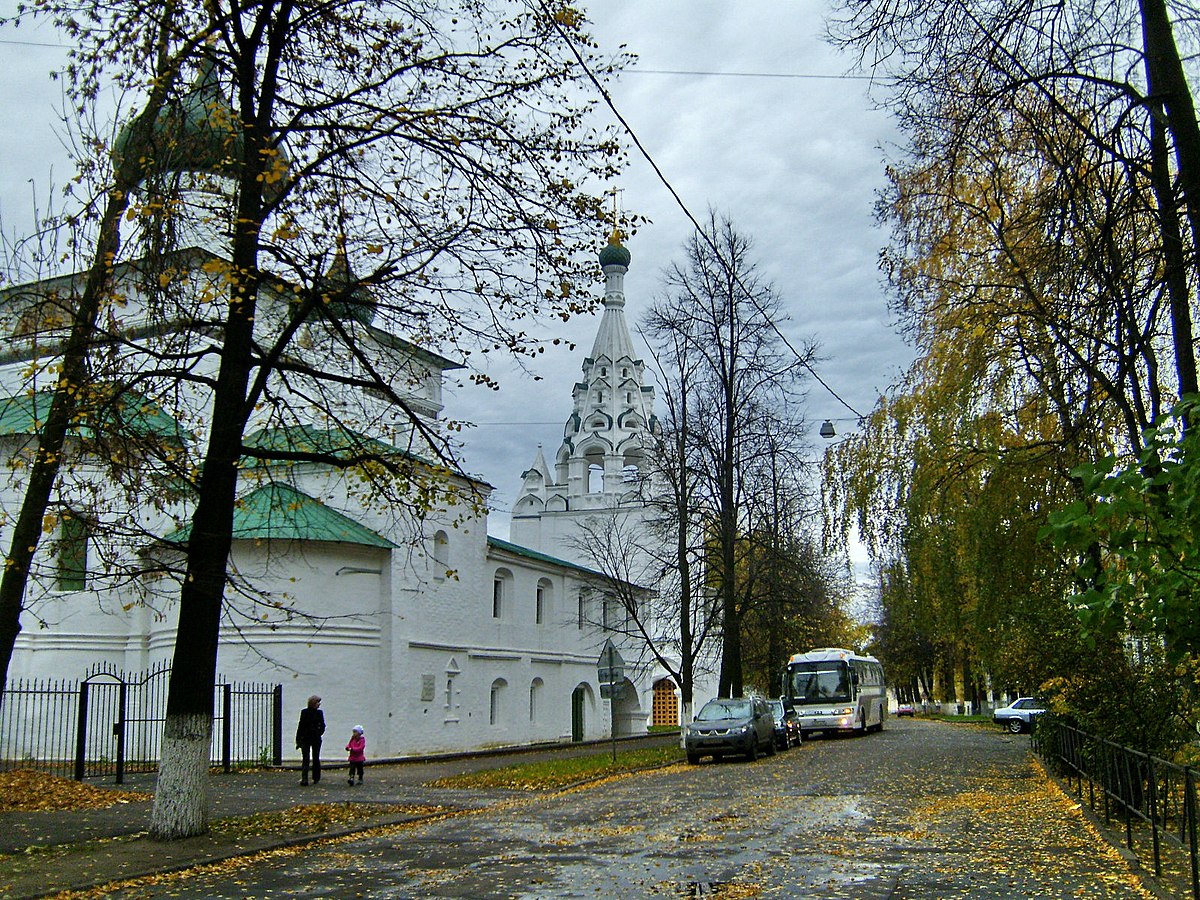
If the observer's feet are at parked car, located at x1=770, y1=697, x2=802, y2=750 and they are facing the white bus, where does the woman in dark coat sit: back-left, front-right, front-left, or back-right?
back-left

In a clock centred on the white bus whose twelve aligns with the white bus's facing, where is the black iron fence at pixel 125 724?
The black iron fence is roughly at 12 o'clock from the white bus.

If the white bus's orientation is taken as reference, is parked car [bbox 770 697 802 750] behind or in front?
in front

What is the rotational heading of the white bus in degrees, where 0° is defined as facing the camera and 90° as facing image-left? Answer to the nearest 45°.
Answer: approximately 45°

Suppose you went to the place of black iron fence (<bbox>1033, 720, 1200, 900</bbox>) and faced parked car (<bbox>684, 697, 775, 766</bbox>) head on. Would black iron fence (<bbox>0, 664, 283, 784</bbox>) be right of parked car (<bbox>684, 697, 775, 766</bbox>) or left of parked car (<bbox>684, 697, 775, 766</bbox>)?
left

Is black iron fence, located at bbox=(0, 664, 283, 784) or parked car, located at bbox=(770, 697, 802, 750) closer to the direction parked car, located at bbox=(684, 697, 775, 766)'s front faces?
the black iron fence

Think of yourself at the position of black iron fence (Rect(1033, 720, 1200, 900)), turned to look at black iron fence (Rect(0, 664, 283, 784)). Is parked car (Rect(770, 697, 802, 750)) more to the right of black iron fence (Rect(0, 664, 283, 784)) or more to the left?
right

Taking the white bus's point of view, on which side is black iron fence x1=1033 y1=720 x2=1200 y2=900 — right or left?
on its left

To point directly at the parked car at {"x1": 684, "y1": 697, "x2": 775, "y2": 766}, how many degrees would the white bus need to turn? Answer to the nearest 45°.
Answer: approximately 45° to its left

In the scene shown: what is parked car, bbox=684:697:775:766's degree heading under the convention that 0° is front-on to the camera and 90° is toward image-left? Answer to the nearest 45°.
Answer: approximately 45°
